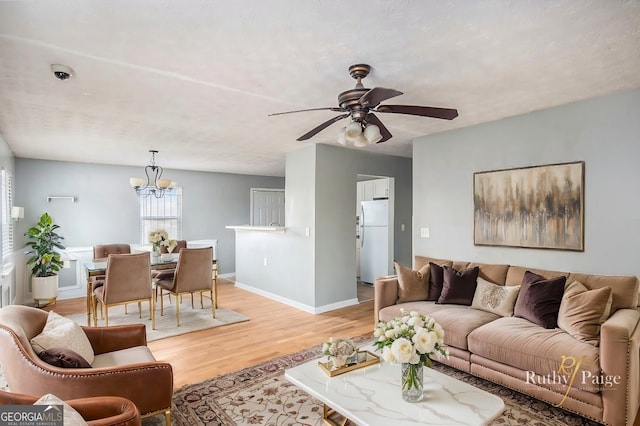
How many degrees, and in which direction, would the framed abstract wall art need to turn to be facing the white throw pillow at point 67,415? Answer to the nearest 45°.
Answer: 0° — it already faces it

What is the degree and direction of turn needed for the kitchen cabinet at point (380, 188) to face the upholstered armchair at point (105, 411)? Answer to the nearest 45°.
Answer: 0° — it already faces it

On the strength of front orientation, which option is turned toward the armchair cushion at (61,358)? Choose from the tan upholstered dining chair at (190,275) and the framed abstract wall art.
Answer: the framed abstract wall art

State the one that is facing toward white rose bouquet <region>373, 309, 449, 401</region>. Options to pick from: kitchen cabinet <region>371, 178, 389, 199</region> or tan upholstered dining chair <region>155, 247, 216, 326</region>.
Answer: the kitchen cabinet

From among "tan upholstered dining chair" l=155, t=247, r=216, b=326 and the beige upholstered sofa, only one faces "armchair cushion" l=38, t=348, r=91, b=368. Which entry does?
the beige upholstered sofa

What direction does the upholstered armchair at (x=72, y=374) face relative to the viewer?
to the viewer's right

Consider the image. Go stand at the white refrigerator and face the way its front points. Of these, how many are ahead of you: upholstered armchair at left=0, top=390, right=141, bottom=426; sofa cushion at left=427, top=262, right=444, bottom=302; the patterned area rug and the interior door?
3

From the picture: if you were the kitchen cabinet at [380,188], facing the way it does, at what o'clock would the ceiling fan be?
The ceiling fan is roughly at 12 o'clock from the kitchen cabinet.

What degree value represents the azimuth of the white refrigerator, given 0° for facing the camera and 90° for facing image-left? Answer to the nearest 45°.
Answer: approximately 0°

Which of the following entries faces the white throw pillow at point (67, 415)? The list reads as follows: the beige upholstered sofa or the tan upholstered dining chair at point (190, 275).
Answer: the beige upholstered sofa

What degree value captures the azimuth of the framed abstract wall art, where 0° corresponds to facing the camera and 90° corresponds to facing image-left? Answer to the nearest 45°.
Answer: approximately 45°

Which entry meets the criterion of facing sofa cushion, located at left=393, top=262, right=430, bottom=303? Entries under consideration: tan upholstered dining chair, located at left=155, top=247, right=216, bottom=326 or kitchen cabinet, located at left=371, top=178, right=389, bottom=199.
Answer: the kitchen cabinet
